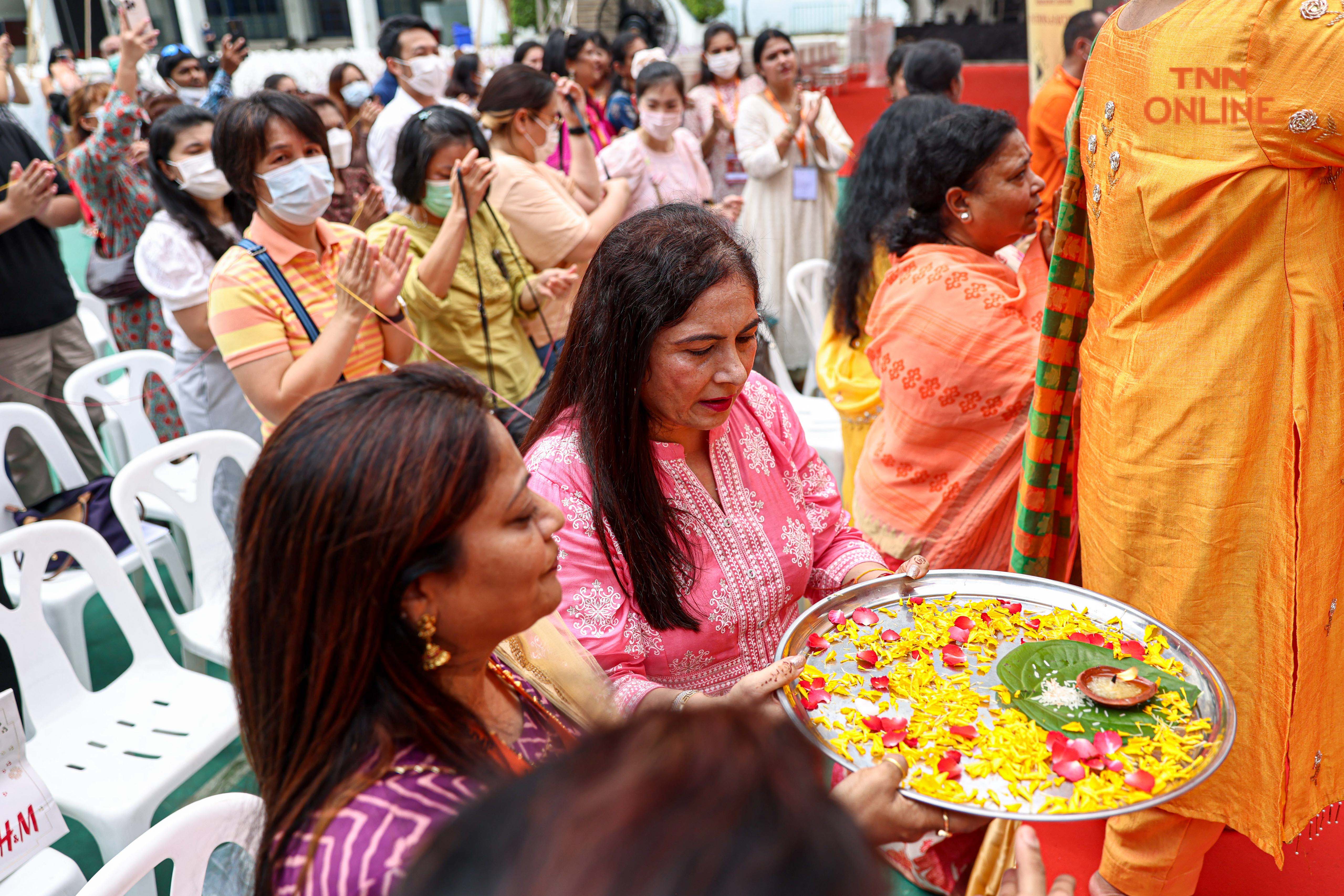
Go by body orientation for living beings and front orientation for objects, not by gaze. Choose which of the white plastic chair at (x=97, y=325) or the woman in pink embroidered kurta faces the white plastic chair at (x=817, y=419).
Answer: the white plastic chair at (x=97, y=325)

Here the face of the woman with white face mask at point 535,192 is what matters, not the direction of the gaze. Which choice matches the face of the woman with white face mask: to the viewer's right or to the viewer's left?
to the viewer's right

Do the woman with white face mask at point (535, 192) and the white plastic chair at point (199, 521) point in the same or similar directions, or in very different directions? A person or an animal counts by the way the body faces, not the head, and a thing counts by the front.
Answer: same or similar directions

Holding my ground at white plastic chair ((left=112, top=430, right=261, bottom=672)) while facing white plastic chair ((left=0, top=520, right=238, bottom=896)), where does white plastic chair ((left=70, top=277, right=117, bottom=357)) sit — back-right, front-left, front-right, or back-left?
back-right

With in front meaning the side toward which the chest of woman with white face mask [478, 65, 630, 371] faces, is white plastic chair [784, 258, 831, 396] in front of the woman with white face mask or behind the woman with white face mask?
in front

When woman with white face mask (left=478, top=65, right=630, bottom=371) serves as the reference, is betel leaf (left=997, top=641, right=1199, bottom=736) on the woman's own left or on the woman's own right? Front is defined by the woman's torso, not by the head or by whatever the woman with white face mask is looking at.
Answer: on the woman's own right

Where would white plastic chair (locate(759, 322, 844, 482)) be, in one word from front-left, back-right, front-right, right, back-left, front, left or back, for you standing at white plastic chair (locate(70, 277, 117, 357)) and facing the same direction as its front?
front

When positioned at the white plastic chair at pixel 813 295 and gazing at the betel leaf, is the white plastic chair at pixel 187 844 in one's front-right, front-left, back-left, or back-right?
front-right
